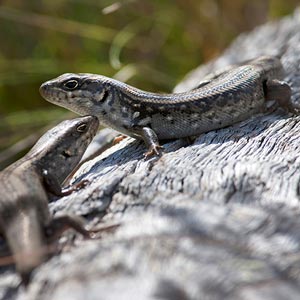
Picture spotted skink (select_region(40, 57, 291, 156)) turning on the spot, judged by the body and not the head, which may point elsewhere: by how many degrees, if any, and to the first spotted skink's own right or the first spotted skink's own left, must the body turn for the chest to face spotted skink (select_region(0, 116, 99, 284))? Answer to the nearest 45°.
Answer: approximately 45° to the first spotted skink's own left

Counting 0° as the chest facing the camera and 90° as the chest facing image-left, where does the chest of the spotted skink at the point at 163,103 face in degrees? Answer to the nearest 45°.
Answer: approximately 90°
